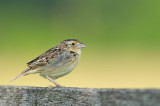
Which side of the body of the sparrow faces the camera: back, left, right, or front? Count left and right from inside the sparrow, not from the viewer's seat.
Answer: right
